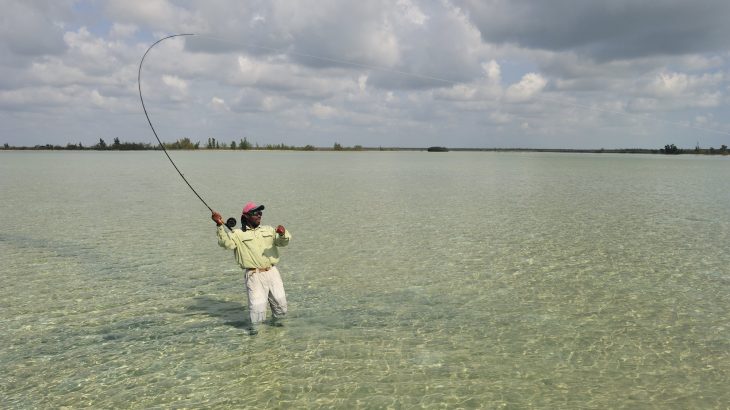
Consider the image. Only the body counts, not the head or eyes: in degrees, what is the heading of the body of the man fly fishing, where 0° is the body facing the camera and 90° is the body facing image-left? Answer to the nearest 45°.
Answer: approximately 315°
